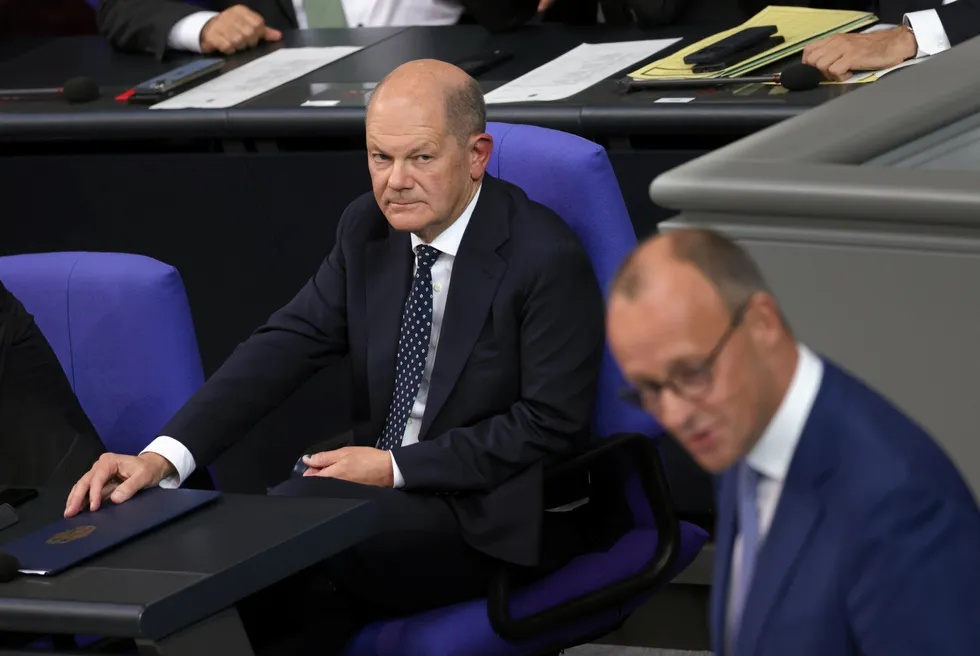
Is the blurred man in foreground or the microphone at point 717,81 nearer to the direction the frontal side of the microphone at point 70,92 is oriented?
the microphone

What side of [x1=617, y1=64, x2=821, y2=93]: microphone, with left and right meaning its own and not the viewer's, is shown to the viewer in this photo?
right

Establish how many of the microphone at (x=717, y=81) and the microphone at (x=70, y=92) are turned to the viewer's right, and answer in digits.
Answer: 2

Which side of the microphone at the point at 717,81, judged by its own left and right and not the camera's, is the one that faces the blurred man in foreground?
right

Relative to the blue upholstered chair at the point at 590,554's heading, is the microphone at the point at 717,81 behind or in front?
behind

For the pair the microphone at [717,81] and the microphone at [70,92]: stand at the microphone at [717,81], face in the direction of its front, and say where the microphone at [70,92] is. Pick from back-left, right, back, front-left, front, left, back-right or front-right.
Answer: back

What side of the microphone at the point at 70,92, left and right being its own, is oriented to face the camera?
right

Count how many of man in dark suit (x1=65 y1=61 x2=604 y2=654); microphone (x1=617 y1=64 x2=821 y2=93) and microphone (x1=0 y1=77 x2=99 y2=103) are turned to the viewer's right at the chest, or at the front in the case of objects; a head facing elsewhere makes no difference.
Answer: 2

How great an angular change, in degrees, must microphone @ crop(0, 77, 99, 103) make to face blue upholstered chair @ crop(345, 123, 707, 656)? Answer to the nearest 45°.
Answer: approximately 90° to its right

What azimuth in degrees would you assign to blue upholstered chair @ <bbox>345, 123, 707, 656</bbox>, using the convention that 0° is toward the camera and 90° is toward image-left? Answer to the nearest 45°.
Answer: approximately 45°

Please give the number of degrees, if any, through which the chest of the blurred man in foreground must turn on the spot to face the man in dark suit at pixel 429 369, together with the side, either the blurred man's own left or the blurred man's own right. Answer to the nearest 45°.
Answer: approximately 90° to the blurred man's own right
